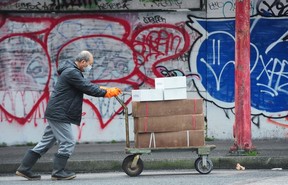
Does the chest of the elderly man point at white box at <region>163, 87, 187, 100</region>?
yes

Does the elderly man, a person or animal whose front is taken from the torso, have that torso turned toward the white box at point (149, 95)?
yes

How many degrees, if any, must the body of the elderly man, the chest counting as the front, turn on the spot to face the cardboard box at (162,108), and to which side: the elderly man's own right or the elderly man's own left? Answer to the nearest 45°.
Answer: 0° — they already face it

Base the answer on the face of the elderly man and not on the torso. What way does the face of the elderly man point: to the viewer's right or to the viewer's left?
to the viewer's right

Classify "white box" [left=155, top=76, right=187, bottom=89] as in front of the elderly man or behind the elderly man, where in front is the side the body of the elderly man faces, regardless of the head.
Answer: in front

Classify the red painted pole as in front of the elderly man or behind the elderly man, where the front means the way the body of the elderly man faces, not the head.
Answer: in front

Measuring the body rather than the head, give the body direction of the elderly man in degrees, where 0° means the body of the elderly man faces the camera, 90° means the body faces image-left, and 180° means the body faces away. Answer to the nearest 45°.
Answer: approximately 270°
